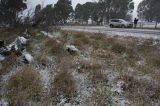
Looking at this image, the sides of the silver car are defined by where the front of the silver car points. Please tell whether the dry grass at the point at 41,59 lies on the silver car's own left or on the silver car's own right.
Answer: on the silver car's own right

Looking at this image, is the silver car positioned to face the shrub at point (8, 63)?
no

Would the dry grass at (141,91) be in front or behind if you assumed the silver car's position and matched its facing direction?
in front

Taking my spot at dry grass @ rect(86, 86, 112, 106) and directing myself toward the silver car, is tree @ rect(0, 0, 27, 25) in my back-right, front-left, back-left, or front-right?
front-left

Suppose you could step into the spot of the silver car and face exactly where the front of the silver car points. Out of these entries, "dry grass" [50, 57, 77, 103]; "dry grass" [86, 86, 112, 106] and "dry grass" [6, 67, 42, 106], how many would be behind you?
0

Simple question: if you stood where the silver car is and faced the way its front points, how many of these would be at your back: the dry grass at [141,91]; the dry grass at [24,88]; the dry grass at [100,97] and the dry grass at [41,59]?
0

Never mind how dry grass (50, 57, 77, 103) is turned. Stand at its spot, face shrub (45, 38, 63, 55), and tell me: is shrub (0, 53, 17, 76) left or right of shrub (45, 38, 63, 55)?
left

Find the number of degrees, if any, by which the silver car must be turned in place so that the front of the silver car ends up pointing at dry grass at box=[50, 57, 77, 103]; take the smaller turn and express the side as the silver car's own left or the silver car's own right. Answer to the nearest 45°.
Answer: approximately 45° to the silver car's own right

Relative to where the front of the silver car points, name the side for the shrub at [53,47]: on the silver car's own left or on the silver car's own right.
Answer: on the silver car's own right

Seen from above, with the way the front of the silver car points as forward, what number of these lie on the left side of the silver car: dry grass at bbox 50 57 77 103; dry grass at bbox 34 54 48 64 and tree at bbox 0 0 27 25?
0

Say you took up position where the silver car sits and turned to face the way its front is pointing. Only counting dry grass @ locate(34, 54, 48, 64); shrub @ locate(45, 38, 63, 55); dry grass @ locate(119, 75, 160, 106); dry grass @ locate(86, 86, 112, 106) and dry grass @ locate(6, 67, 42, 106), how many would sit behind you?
0

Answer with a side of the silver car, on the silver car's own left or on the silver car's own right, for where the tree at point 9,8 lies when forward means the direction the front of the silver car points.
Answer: on the silver car's own right
